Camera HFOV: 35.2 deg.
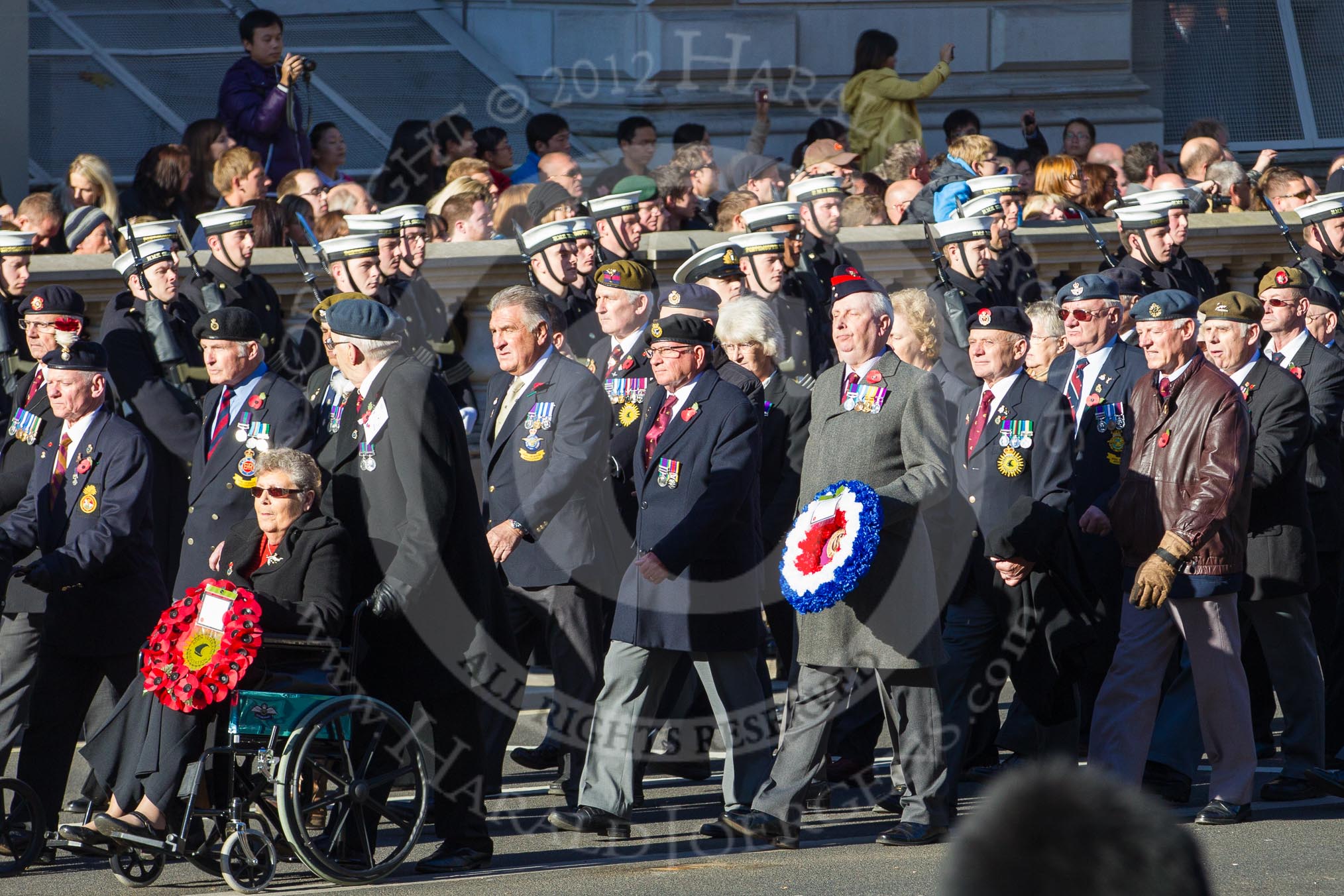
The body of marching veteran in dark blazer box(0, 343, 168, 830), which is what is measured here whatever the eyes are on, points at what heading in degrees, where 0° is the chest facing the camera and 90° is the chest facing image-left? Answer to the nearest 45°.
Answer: approximately 45°

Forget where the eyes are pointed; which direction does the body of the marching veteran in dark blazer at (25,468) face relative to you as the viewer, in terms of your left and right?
facing the viewer and to the left of the viewer

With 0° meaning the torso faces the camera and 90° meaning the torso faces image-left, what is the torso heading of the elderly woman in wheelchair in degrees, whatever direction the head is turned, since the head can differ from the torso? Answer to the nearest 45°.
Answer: approximately 45°

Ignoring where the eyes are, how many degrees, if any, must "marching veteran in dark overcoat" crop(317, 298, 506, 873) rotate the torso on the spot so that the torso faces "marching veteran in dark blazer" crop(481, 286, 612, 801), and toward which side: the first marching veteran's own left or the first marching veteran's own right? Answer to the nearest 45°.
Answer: approximately 135° to the first marching veteran's own right

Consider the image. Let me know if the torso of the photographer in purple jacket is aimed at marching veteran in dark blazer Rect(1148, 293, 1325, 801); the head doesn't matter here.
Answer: yes

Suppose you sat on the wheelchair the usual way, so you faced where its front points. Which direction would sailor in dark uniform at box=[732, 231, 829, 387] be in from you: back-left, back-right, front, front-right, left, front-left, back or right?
back

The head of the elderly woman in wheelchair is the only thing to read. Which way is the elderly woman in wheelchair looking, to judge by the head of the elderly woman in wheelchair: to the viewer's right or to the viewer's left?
to the viewer's left

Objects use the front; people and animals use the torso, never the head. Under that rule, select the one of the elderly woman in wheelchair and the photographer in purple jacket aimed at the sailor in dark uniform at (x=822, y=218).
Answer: the photographer in purple jacket

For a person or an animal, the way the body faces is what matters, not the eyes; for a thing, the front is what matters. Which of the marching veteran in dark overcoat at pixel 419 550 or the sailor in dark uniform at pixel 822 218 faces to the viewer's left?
the marching veteran in dark overcoat

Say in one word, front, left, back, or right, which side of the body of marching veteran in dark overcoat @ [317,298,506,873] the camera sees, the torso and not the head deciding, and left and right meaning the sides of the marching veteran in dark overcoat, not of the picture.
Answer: left

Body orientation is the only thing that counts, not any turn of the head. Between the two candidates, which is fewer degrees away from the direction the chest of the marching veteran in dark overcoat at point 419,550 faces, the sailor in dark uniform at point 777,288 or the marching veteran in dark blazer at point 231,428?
the marching veteran in dark blazer
